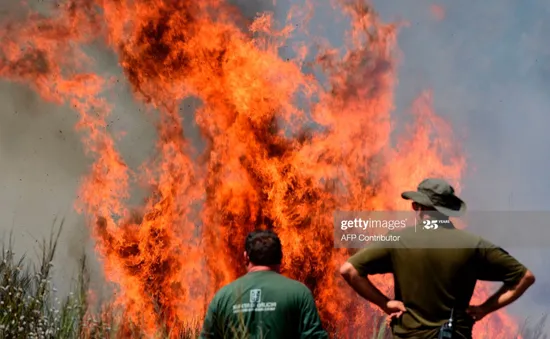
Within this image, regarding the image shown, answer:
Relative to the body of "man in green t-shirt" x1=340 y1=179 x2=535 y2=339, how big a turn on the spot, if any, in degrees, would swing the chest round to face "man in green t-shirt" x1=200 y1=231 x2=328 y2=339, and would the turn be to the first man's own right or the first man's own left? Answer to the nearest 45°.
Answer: approximately 90° to the first man's own left

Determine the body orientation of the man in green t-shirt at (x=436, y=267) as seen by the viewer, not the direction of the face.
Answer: away from the camera

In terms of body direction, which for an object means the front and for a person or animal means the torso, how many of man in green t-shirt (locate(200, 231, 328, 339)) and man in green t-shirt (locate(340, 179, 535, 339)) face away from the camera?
2

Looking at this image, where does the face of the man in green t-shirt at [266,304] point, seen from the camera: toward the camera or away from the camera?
away from the camera

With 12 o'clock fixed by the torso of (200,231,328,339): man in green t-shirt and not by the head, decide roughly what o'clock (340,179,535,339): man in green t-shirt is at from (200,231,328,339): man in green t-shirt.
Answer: (340,179,535,339): man in green t-shirt is roughly at 3 o'clock from (200,231,328,339): man in green t-shirt.

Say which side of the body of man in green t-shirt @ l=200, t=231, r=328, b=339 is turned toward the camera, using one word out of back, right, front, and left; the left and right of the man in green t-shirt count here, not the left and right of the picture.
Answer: back
